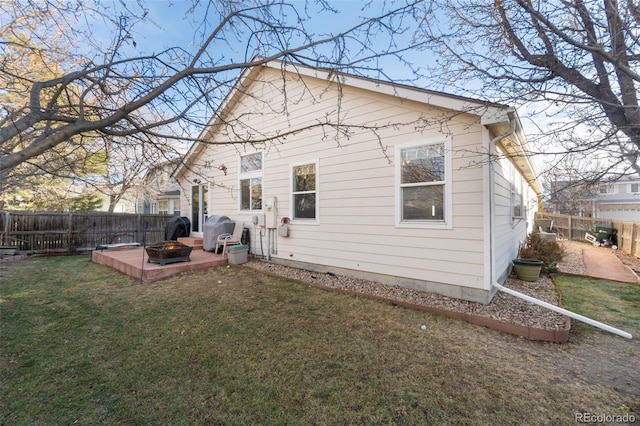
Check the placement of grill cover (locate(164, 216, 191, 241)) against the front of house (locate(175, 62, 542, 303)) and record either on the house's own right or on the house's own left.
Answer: on the house's own left

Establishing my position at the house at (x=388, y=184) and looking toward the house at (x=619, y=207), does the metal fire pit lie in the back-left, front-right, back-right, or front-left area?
back-left

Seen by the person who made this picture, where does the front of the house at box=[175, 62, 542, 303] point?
facing away from the viewer and to the right of the viewer

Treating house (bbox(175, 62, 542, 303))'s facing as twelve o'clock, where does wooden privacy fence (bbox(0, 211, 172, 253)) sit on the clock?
The wooden privacy fence is roughly at 8 o'clock from the house.

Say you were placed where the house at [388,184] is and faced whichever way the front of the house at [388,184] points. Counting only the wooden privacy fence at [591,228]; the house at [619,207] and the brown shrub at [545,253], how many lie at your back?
0

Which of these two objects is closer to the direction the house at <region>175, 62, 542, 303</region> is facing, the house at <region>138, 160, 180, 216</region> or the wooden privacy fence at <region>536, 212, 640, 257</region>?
the wooden privacy fence

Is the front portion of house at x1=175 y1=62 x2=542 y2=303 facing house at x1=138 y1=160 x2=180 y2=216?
no

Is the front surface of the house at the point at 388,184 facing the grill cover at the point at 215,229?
no

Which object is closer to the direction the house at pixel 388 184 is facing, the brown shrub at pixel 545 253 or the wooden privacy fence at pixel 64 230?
the brown shrub

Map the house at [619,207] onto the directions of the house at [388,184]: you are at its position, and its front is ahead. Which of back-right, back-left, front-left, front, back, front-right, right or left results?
front
